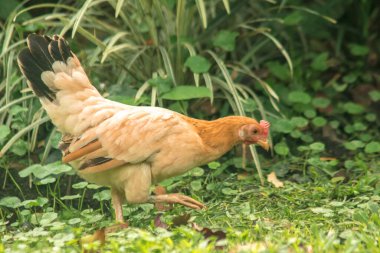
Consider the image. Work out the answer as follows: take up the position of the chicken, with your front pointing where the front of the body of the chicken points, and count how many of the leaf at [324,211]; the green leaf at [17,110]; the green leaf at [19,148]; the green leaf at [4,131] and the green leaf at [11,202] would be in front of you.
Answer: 1

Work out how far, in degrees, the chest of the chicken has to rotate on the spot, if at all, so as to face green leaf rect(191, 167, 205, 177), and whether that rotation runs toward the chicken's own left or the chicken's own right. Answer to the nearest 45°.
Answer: approximately 45° to the chicken's own left

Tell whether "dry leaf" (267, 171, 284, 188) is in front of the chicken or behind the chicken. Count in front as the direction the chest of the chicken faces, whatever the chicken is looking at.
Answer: in front

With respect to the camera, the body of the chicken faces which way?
to the viewer's right

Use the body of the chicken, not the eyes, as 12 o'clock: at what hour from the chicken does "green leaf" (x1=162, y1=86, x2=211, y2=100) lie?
The green leaf is roughly at 10 o'clock from the chicken.

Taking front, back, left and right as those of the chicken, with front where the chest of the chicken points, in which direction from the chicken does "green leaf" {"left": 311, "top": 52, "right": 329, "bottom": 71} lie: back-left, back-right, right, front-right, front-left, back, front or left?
front-left

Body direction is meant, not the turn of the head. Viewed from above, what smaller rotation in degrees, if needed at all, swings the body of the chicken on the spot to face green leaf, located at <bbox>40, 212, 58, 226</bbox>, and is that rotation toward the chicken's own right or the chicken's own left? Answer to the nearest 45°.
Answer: approximately 180°

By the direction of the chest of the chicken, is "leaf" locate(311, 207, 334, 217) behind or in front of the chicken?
in front

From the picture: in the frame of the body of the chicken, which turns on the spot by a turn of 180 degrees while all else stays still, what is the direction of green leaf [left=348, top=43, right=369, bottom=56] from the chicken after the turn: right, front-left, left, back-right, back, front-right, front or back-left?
back-right

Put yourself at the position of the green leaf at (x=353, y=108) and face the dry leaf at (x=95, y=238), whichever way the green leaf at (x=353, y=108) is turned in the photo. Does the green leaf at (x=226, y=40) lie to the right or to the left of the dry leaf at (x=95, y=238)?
right

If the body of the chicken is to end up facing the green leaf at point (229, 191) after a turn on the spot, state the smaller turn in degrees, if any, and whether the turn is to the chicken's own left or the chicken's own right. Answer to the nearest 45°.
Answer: approximately 45° to the chicken's own left

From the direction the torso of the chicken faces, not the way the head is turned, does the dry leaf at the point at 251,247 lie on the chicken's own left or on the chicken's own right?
on the chicken's own right
